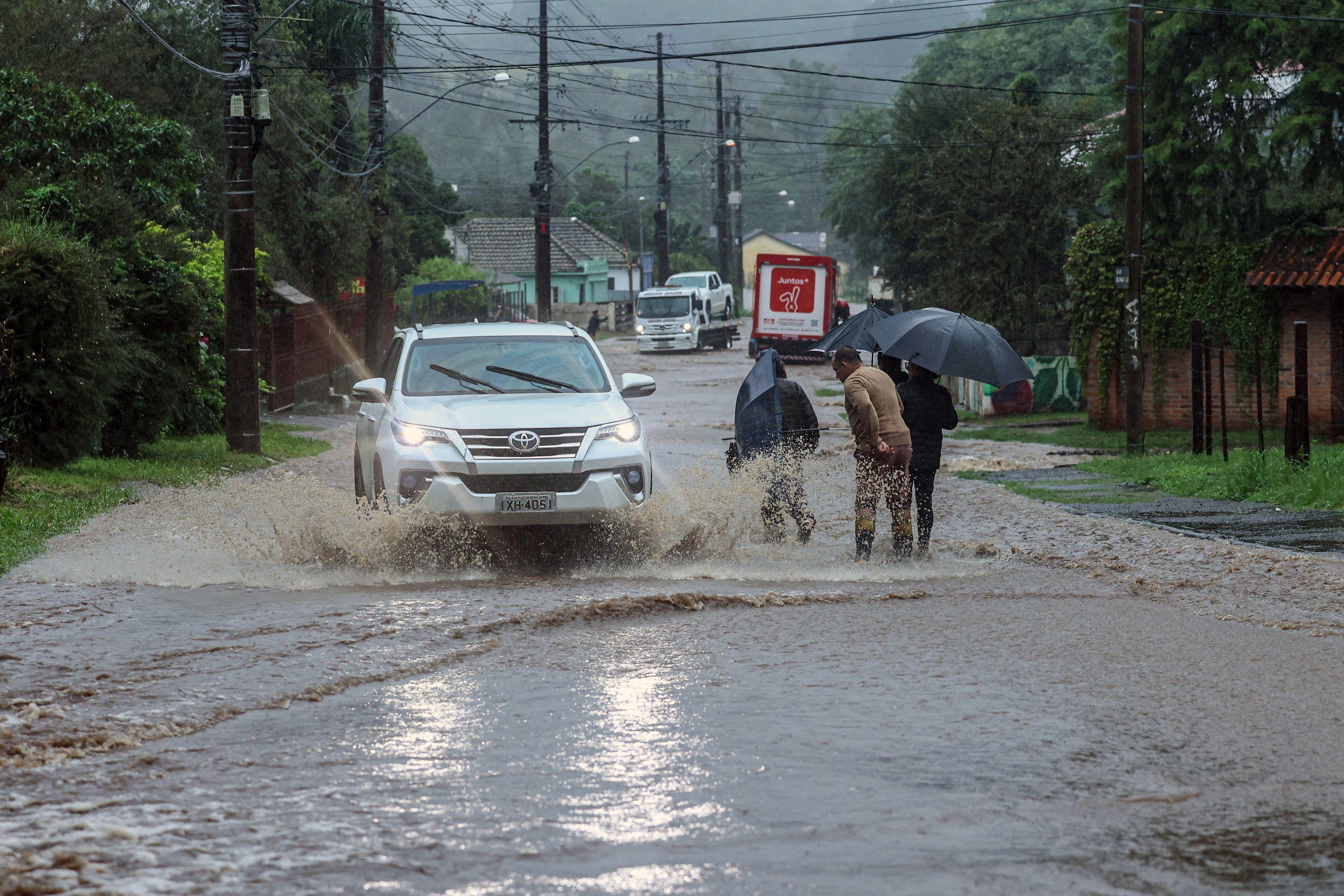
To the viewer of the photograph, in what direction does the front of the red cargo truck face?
facing away from the viewer

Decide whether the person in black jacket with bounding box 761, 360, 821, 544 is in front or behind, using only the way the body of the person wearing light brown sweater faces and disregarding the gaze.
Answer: in front

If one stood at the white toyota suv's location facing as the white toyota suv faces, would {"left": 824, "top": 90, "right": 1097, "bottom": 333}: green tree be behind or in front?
behind

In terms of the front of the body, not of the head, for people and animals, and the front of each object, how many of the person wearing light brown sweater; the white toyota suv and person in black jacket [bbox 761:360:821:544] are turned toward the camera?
1

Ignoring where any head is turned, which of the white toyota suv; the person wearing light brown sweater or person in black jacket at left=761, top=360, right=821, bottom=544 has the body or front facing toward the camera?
the white toyota suv

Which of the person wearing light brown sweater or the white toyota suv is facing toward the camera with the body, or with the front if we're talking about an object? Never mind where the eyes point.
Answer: the white toyota suv

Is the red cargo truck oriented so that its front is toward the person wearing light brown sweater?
no

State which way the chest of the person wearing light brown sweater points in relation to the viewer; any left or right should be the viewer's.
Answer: facing away from the viewer and to the left of the viewer

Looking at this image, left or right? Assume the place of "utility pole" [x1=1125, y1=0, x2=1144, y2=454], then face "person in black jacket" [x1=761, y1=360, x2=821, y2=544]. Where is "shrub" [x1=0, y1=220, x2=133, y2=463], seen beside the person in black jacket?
right

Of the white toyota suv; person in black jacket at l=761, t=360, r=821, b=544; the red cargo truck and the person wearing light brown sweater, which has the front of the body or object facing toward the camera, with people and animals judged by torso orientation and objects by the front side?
the white toyota suv

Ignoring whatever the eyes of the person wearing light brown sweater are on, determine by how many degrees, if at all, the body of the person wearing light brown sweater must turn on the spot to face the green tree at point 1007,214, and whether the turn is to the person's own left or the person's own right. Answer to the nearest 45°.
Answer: approximately 45° to the person's own right

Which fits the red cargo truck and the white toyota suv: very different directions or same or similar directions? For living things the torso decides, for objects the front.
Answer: very different directions

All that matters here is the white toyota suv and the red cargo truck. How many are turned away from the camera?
1

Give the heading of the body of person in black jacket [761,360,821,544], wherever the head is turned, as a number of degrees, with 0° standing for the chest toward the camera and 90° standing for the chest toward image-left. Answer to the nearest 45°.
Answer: approximately 135°

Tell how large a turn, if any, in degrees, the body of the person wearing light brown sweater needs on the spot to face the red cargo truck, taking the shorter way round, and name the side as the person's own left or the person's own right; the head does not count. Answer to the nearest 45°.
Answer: approximately 45° to the person's own right

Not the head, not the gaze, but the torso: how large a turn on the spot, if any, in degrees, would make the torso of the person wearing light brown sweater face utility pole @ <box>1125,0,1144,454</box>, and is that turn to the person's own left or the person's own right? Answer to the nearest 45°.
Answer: approximately 45° to the person's own right

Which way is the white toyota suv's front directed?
toward the camera

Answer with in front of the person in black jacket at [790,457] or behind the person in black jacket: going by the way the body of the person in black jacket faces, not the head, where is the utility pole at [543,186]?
in front
